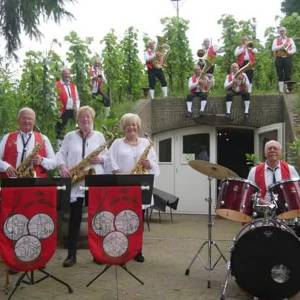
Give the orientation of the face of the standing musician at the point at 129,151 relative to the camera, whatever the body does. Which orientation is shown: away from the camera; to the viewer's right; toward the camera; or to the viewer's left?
toward the camera

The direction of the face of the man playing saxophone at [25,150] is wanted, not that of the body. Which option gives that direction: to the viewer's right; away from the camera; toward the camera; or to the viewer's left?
toward the camera

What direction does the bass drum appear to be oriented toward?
toward the camera

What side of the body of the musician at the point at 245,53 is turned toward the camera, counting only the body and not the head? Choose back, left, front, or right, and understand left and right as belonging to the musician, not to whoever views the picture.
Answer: front

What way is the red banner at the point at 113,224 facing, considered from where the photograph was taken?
facing the viewer

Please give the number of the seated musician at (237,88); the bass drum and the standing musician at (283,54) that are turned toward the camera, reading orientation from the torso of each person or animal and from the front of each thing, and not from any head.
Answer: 3

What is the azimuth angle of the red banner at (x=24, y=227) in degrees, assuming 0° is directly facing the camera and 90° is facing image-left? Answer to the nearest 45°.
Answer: approximately 0°

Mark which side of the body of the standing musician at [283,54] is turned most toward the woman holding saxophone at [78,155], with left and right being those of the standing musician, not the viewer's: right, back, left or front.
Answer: front

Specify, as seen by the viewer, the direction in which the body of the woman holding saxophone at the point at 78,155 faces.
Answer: toward the camera

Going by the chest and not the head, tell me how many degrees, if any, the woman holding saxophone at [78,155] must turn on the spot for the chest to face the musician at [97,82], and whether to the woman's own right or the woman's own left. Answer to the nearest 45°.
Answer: approximately 180°

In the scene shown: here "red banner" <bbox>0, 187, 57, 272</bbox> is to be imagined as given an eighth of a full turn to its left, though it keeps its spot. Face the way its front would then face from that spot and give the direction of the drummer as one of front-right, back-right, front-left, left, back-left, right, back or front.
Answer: front-left

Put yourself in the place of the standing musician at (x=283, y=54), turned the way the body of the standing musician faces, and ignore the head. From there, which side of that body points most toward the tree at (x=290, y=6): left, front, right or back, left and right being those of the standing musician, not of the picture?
back

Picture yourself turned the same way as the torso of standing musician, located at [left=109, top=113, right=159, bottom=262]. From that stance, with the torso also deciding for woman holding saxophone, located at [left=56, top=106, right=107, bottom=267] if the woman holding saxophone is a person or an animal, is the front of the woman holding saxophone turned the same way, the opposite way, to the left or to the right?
the same way

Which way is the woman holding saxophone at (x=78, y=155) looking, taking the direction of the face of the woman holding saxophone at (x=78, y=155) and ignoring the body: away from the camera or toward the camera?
toward the camera

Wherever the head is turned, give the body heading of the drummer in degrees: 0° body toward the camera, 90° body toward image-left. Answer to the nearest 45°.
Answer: approximately 0°

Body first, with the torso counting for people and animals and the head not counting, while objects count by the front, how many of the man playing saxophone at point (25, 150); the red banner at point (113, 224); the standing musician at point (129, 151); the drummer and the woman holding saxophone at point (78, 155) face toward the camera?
5

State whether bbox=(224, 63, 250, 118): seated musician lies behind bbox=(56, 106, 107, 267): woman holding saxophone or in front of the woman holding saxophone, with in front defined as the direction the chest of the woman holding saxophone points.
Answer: behind

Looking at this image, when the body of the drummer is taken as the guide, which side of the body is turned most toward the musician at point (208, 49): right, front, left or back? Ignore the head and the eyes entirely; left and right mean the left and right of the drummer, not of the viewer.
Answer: back

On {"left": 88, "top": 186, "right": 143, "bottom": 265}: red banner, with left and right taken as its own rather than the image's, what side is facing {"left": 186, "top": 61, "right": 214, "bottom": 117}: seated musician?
back
